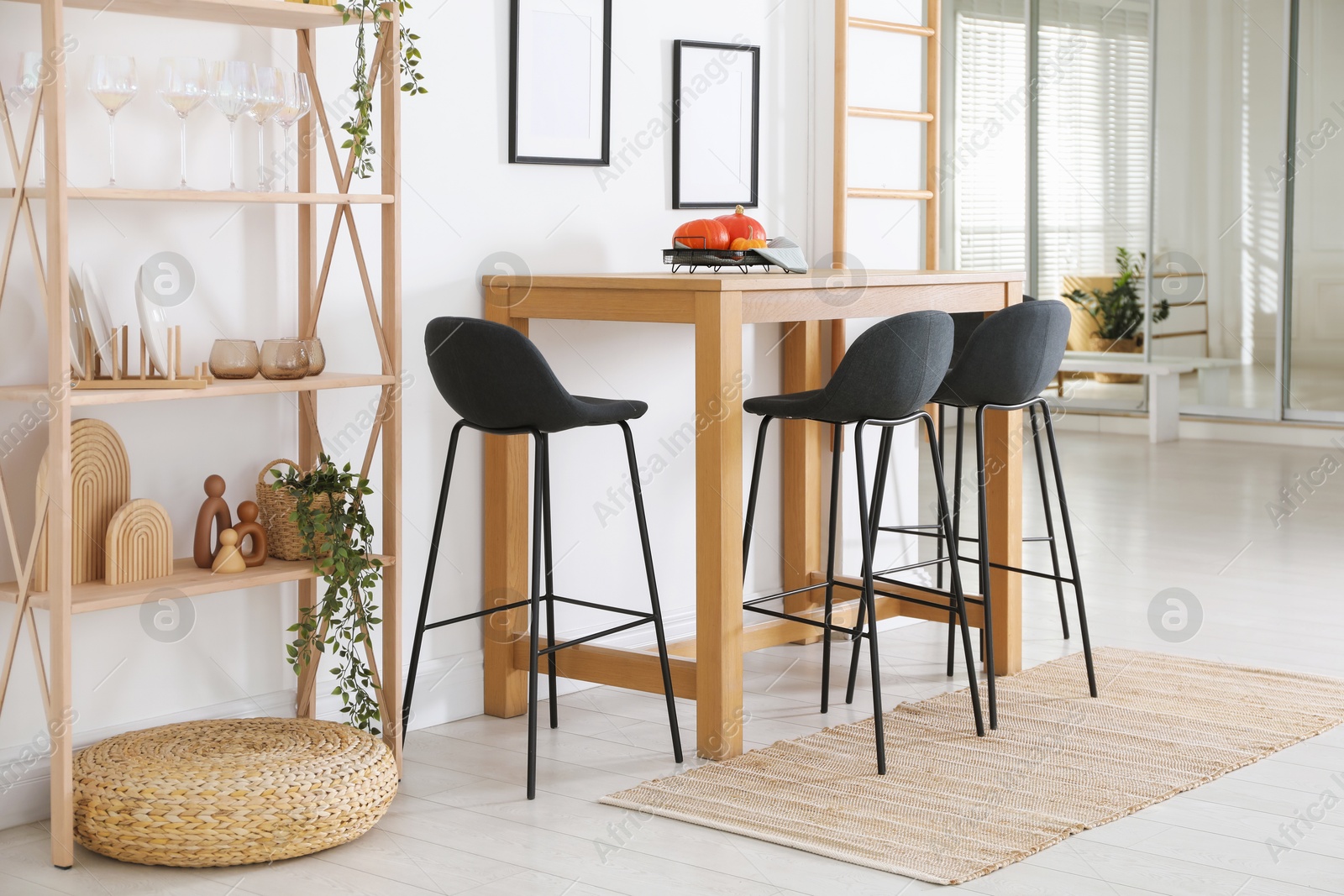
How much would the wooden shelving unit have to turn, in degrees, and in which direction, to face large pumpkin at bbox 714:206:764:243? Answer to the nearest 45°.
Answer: approximately 90° to its left

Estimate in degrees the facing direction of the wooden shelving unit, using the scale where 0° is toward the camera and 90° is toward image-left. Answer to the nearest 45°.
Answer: approximately 315°
